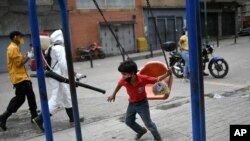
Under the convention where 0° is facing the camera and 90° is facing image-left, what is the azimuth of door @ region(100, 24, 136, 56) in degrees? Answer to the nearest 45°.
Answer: approximately 0°

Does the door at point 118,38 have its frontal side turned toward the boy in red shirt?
yes

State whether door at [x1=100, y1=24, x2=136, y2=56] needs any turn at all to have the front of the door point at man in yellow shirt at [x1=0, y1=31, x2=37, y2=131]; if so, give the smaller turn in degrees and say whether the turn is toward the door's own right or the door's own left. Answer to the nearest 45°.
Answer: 0° — it already faces them

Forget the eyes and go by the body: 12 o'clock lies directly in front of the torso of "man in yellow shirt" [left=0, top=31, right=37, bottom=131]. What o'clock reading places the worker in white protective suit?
The worker in white protective suit is roughly at 1 o'clock from the man in yellow shirt.

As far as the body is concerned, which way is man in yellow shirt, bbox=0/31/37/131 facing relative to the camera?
to the viewer's right

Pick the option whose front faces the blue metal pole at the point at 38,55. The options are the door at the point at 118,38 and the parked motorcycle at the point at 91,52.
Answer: the door

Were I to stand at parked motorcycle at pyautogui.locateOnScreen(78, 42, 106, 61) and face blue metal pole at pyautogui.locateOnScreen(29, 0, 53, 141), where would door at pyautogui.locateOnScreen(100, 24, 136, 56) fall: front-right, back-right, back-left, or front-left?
back-left
